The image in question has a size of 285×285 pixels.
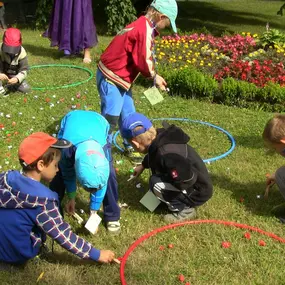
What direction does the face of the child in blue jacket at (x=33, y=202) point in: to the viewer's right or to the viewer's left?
to the viewer's right

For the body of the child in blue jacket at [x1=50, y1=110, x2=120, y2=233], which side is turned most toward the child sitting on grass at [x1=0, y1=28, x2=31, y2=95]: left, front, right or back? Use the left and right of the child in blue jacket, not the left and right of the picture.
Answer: back

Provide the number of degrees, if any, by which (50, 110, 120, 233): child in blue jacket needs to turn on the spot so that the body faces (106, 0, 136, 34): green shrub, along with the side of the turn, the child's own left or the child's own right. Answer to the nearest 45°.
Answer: approximately 180°

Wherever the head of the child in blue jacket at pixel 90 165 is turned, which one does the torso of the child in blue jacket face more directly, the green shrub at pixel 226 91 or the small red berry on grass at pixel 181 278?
the small red berry on grass

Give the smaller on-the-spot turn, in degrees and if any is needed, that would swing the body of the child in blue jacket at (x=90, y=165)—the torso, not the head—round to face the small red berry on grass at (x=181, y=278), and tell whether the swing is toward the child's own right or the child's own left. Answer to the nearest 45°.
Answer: approximately 45° to the child's own left

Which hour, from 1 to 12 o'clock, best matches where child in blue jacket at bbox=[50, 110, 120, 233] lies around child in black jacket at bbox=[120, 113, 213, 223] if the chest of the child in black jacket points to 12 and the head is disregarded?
The child in blue jacket is roughly at 11 o'clock from the child in black jacket.

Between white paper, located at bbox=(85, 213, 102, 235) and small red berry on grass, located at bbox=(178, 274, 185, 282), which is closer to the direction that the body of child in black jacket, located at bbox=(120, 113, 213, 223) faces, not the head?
the white paper

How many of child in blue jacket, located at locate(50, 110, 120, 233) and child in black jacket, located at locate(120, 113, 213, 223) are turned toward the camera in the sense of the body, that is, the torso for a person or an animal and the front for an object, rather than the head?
1

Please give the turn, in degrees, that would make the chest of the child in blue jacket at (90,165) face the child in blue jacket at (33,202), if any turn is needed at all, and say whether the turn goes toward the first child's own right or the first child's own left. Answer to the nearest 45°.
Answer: approximately 45° to the first child's own right

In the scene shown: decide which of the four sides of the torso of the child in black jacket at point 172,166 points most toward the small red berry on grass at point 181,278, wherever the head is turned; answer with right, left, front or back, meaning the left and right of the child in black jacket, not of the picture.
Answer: left

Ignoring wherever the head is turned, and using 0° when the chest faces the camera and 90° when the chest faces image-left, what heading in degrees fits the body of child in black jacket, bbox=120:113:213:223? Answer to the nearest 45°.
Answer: approximately 90°
